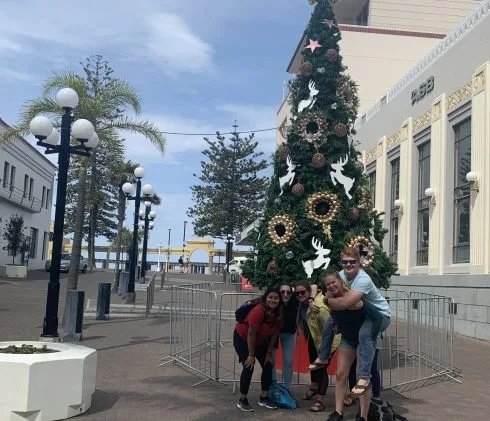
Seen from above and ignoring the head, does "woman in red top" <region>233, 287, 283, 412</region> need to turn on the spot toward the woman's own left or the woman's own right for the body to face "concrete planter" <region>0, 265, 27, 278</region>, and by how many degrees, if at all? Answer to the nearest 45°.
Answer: approximately 180°

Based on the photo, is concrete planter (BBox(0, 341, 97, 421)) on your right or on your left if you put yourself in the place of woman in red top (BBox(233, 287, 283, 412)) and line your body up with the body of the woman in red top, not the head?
on your right

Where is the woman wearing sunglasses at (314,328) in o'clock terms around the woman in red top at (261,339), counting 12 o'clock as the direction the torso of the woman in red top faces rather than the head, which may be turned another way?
The woman wearing sunglasses is roughly at 9 o'clock from the woman in red top.

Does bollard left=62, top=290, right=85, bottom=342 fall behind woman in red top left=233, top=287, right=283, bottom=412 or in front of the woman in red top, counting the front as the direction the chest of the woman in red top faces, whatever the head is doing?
behind

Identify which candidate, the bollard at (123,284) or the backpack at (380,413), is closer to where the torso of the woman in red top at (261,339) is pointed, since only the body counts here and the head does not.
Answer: the backpack

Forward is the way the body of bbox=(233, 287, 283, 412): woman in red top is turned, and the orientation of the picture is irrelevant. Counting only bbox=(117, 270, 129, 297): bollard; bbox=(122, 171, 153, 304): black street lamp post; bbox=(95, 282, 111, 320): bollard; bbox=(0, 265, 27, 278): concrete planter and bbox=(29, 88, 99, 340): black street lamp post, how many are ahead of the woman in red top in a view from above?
0

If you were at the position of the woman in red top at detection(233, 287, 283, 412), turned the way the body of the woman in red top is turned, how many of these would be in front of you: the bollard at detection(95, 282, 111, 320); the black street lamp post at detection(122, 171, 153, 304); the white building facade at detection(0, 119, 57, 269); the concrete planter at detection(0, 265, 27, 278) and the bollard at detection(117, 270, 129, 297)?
0

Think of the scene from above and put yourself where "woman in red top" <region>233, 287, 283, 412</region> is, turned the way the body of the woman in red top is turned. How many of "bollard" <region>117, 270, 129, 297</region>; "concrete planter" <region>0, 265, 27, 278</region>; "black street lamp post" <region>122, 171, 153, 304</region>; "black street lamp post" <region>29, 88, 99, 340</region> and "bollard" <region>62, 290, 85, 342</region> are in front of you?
0

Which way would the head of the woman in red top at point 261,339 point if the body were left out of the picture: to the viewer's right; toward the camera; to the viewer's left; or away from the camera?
toward the camera

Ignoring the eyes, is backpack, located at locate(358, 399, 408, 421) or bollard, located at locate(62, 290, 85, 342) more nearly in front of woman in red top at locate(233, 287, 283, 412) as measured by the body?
the backpack

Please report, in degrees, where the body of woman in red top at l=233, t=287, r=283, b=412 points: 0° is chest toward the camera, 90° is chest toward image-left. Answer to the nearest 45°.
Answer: approximately 315°

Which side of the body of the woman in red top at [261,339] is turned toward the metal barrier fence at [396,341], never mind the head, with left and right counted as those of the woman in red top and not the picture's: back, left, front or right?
left

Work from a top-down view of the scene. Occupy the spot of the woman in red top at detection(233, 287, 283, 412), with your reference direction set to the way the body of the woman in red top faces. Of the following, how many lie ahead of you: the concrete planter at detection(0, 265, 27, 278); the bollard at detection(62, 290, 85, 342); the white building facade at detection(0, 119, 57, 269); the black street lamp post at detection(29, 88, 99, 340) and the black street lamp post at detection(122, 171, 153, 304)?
0

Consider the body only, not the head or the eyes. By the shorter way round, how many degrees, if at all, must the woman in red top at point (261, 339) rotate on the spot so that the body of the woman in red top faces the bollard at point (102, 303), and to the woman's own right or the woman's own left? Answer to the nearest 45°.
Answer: approximately 180°
